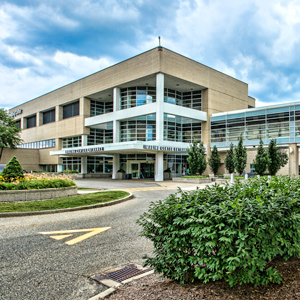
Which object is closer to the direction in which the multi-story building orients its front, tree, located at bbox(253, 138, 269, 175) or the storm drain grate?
the storm drain grate

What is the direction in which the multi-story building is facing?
toward the camera

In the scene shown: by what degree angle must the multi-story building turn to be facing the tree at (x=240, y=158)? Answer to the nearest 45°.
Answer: approximately 45° to its left

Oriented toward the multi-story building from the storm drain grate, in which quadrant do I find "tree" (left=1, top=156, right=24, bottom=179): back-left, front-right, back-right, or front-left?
front-left

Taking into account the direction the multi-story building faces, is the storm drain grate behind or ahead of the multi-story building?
ahead

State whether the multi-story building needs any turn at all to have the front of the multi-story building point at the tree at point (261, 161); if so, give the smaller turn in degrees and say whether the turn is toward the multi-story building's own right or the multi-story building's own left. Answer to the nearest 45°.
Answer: approximately 45° to the multi-story building's own left

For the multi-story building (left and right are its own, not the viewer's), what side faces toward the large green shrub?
front

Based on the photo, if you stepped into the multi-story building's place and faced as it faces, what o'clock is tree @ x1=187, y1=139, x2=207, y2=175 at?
The tree is roughly at 11 o'clock from the multi-story building.

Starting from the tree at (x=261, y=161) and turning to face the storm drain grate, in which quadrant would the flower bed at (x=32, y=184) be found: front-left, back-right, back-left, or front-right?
front-right

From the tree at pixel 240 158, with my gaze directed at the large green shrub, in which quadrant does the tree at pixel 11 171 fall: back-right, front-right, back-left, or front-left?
front-right
